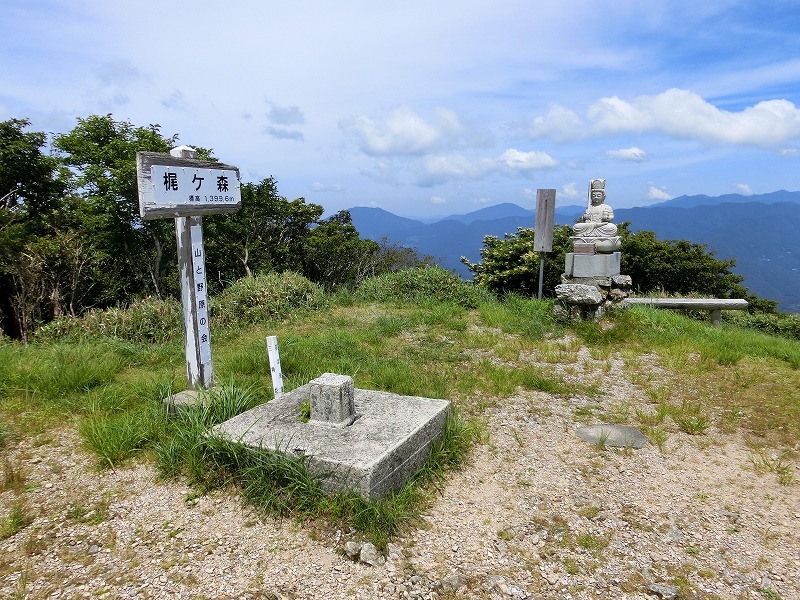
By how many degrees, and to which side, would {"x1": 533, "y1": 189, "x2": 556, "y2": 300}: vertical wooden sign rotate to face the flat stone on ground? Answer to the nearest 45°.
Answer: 0° — it already faces it

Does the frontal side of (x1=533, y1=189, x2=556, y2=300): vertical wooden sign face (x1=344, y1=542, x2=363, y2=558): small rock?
yes

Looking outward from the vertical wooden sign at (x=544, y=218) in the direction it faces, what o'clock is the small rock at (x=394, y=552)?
The small rock is roughly at 12 o'clock from the vertical wooden sign.

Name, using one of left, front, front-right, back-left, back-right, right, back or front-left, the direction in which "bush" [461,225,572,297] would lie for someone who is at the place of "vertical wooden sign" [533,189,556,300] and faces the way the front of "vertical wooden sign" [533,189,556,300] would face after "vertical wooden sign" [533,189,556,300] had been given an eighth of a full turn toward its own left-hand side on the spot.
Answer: back-left

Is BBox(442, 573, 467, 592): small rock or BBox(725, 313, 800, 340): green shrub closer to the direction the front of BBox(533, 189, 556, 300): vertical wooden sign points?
the small rock

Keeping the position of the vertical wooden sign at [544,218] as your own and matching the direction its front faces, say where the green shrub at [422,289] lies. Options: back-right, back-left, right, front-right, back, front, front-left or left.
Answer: right

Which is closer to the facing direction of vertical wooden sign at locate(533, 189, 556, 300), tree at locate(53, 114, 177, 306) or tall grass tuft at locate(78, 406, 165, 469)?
the tall grass tuft

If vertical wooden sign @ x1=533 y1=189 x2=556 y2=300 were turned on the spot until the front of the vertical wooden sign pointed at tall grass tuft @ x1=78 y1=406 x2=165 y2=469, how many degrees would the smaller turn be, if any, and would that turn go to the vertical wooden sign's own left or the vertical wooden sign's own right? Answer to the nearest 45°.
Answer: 0° — it already faces it

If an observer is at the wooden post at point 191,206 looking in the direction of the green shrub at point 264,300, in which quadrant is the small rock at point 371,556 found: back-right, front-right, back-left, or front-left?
back-right

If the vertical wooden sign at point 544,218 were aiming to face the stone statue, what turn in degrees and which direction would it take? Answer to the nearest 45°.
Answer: approximately 45° to its left

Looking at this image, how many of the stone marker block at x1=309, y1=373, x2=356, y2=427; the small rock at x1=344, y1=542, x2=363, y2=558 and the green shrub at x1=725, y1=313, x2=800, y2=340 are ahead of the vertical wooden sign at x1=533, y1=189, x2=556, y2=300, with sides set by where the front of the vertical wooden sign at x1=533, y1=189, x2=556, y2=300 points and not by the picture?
2

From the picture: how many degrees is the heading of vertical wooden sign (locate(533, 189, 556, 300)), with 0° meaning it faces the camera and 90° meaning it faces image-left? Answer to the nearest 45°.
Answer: approximately 0°

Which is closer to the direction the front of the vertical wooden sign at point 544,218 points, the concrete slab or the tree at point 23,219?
the concrete slab

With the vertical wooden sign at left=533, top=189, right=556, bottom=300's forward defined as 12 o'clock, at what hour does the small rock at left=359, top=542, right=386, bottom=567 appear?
The small rock is roughly at 12 o'clock from the vertical wooden sign.
